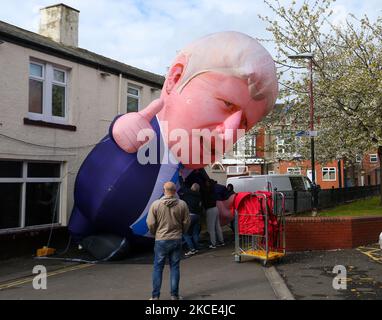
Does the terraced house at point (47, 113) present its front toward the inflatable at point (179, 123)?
yes

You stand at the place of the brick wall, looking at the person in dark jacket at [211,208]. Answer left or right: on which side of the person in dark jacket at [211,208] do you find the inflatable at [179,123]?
right

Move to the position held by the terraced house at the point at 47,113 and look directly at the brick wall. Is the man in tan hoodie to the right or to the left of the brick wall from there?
right

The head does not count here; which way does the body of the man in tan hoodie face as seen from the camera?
away from the camera

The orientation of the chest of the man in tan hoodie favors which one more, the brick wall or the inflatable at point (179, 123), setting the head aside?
the inflatable

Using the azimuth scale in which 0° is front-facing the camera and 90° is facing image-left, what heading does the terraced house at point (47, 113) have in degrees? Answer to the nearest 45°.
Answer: approximately 315°

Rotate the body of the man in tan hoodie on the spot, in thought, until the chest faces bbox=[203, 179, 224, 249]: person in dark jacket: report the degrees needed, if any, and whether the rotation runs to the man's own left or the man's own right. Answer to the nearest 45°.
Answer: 0° — they already face them

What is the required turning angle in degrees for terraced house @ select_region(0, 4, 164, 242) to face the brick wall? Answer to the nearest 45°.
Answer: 0° — it already faces it

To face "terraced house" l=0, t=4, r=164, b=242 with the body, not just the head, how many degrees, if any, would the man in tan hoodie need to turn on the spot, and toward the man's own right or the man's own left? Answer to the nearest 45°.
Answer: approximately 45° to the man's own left

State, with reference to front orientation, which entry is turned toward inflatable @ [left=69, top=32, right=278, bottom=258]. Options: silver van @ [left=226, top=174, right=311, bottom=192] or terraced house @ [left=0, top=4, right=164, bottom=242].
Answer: the terraced house

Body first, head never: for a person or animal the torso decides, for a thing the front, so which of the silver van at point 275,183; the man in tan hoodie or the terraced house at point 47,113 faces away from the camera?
the man in tan hoodie
